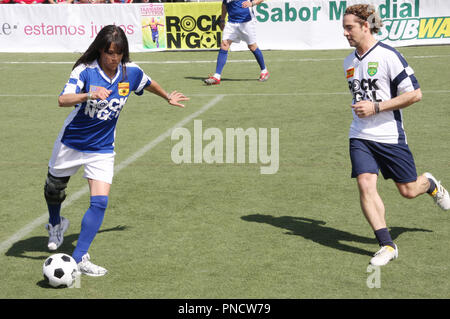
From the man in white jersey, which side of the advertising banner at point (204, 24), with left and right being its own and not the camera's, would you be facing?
front

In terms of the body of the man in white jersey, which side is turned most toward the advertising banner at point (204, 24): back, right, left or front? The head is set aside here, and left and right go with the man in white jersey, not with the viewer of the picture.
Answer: right

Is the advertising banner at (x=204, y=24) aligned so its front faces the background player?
yes

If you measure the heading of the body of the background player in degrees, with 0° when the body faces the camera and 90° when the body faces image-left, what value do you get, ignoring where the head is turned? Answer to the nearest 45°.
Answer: approximately 45°

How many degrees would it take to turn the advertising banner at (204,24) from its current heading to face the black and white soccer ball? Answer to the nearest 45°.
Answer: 0° — it already faces it

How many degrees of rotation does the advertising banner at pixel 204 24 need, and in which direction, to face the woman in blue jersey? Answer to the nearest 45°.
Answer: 0° — it already faces them

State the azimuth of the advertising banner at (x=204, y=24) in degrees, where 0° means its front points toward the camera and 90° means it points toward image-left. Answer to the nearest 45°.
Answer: approximately 0°

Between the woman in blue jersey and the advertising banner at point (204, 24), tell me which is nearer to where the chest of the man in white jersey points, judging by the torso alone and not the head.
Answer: the woman in blue jersey

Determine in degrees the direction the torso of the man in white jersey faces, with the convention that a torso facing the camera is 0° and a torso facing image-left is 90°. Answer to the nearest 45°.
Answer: approximately 45°

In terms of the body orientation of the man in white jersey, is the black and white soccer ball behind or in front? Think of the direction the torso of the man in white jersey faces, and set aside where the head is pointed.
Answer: in front
